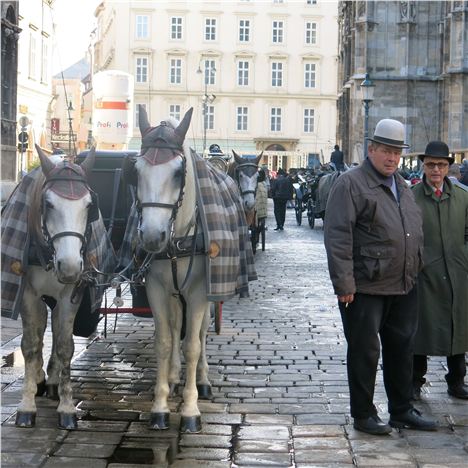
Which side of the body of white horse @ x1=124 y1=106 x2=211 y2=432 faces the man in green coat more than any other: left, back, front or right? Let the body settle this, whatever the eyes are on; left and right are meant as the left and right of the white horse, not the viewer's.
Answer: left

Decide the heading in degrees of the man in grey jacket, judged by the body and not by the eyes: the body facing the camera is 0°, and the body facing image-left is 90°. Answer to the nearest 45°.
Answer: approximately 315°

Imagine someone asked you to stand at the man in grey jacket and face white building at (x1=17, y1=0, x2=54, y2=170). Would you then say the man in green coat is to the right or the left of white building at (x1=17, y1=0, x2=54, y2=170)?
right

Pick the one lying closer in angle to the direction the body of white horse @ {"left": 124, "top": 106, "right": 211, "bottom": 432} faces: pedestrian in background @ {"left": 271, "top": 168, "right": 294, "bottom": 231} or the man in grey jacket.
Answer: the man in grey jacket

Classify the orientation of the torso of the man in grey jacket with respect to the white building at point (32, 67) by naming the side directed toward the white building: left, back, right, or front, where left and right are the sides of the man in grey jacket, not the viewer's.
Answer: back

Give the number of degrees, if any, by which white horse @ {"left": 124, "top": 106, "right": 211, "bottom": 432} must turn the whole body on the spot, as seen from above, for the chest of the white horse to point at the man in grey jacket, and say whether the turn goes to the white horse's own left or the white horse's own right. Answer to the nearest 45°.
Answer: approximately 90° to the white horse's own left

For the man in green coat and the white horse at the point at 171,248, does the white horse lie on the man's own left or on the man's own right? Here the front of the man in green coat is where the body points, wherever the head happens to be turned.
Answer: on the man's own right

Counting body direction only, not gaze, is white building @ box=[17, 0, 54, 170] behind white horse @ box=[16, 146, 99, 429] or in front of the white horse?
behind

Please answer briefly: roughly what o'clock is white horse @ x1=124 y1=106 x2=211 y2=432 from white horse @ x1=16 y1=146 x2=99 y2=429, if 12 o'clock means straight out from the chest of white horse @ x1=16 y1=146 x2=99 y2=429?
white horse @ x1=124 y1=106 x2=211 y2=432 is roughly at 9 o'clock from white horse @ x1=16 y1=146 x2=99 y2=429.
